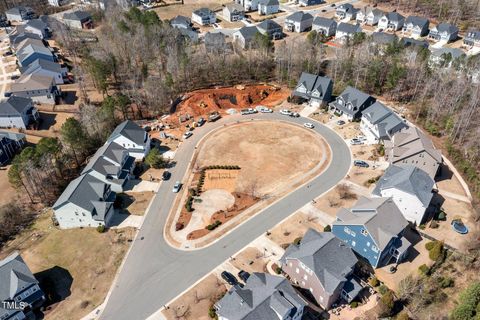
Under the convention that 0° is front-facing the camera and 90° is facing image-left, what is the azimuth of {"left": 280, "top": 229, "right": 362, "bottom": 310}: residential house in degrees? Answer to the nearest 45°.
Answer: approximately 135°

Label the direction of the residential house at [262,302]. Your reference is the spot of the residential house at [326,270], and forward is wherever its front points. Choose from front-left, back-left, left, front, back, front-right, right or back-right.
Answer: left

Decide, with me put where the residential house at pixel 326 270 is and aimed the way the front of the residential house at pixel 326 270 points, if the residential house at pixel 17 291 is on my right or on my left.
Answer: on my left

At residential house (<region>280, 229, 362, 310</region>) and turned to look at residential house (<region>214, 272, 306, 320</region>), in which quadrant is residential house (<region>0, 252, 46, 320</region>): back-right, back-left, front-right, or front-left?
front-right

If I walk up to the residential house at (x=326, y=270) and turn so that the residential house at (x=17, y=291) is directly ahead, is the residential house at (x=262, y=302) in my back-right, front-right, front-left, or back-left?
front-left
